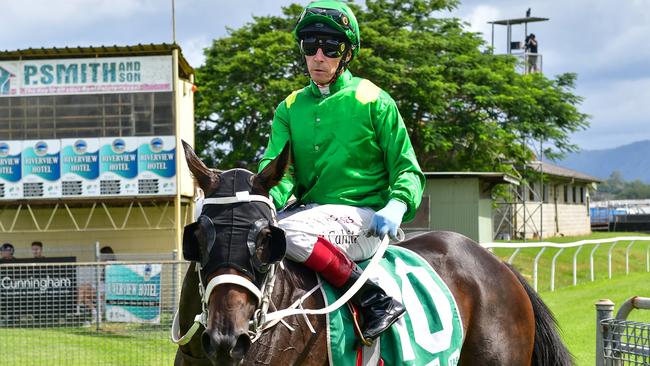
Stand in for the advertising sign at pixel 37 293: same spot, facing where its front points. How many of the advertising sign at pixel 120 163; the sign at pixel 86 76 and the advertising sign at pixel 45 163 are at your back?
3

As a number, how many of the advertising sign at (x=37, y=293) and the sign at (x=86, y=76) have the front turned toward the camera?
2

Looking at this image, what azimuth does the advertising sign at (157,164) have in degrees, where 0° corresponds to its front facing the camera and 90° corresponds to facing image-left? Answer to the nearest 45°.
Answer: approximately 0°

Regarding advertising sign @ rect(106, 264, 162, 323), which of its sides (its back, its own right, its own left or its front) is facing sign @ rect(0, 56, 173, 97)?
back

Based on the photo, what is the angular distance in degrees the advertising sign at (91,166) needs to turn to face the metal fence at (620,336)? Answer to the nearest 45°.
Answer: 0° — it already faces it

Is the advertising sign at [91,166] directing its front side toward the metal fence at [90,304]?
yes

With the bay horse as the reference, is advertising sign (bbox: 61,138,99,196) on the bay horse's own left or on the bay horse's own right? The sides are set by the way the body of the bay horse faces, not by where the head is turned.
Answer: on the bay horse's own right

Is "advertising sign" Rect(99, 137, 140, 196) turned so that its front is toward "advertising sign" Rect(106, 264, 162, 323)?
yes

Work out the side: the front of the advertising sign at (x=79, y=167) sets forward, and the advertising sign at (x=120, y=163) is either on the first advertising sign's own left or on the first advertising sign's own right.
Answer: on the first advertising sign's own left

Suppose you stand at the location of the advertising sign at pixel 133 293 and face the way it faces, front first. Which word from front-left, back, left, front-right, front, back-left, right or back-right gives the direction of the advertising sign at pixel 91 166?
back
